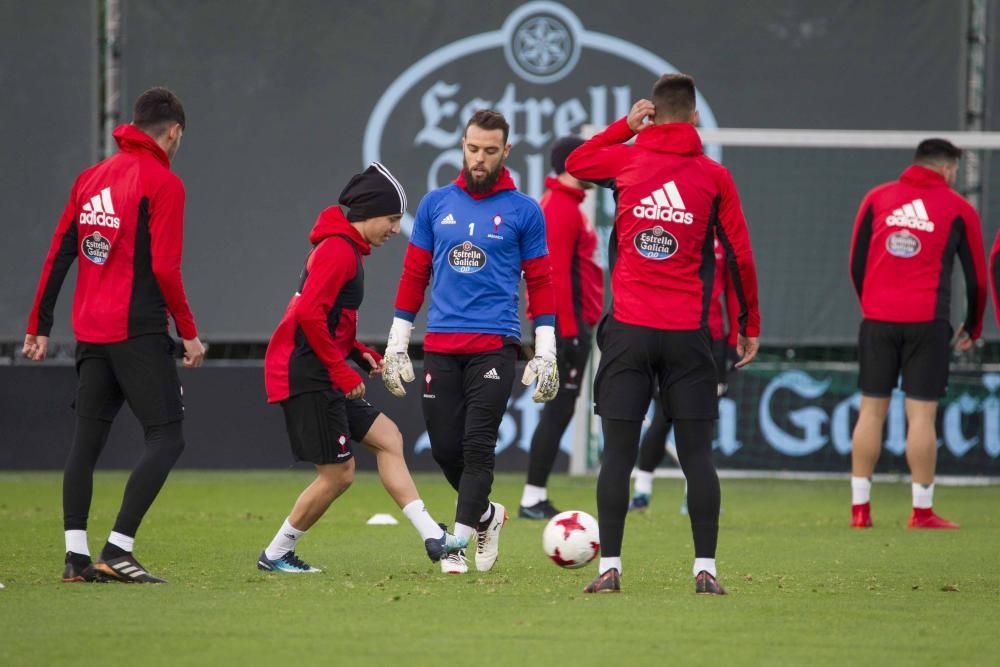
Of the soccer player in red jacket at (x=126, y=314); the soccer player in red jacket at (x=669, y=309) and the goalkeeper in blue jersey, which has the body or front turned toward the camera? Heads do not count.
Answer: the goalkeeper in blue jersey

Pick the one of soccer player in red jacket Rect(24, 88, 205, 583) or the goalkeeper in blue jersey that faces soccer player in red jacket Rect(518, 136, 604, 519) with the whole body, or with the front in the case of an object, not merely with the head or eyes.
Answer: soccer player in red jacket Rect(24, 88, 205, 583)

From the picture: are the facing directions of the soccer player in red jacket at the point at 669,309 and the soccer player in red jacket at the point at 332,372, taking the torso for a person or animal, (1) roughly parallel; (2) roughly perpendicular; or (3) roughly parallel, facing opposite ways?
roughly perpendicular

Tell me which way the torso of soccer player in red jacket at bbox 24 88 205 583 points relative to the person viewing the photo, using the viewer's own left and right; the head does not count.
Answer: facing away from the viewer and to the right of the viewer

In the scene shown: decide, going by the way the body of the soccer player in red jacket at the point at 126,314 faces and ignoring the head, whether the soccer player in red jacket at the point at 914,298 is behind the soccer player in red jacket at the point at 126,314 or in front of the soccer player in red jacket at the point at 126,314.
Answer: in front

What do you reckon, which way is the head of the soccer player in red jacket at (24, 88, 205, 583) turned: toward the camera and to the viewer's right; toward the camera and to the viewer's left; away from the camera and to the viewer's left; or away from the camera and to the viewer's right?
away from the camera and to the viewer's right

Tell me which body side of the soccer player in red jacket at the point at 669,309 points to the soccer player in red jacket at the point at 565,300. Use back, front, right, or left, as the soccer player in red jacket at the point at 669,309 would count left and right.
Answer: front

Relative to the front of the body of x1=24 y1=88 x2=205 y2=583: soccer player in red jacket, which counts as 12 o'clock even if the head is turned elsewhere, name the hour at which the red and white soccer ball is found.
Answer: The red and white soccer ball is roughly at 2 o'clock from the soccer player in red jacket.

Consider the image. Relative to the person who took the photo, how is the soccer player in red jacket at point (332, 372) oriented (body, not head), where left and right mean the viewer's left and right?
facing to the right of the viewer

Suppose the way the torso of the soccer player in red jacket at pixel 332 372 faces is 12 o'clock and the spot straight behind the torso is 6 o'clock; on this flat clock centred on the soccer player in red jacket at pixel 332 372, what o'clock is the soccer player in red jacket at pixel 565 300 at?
the soccer player in red jacket at pixel 565 300 is roughly at 10 o'clock from the soccer player in red jacket at pixel 332 372.

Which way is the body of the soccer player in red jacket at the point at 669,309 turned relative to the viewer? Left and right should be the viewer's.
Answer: facing away from the viewer

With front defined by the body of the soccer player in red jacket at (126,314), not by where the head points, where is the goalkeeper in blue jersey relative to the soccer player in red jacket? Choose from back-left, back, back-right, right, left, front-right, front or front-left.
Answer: front-right

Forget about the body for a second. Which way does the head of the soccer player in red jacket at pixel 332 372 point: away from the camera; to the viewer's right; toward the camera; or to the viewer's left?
to the viewer's right

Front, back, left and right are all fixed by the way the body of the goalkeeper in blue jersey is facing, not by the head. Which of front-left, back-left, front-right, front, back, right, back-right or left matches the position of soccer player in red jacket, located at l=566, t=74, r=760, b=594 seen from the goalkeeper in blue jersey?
front-left
